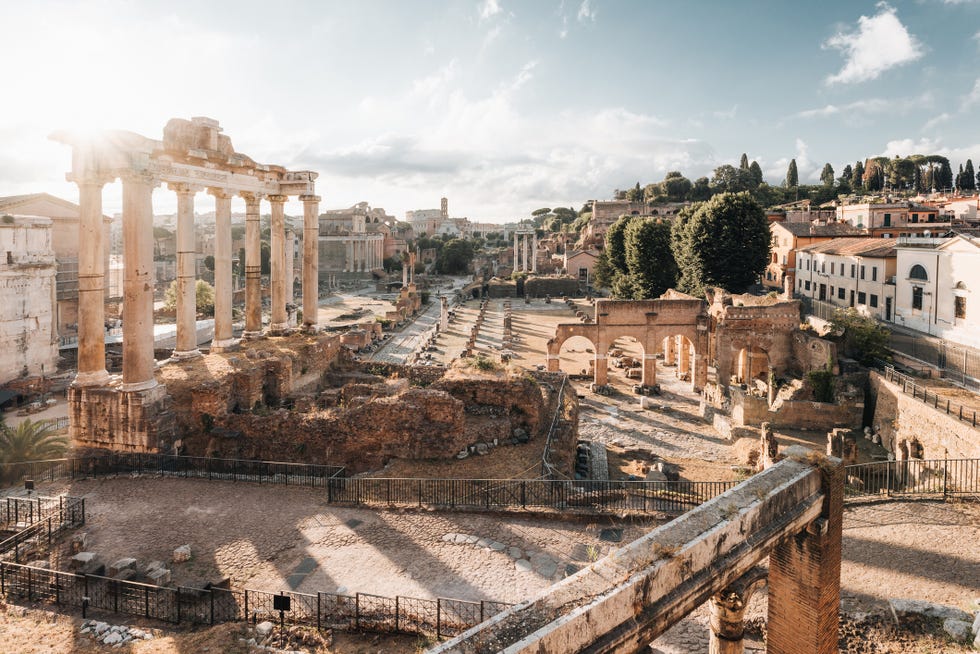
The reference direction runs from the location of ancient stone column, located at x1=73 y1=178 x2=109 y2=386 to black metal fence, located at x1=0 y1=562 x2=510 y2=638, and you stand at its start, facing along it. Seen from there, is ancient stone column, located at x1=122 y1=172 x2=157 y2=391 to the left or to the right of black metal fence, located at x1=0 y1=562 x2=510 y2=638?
left

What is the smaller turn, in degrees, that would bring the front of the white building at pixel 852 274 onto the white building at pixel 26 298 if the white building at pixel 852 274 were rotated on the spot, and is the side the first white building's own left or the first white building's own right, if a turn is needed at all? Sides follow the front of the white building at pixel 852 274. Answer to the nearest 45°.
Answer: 0° — it already faces it

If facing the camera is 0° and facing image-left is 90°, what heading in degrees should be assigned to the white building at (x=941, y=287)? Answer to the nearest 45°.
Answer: approximately 45°

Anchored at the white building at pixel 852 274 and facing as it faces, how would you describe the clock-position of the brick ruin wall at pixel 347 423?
The brick ruin wall is roughly at 11 o'clock from the white building.

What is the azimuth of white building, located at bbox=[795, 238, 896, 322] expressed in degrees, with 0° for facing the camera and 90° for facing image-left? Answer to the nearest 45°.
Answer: approximately 45°

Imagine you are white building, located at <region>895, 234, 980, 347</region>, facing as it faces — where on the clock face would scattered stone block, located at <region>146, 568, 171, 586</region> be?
The scattered stone block is roughly at 11 o'clock from the white building.
